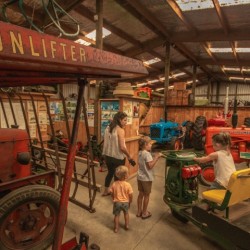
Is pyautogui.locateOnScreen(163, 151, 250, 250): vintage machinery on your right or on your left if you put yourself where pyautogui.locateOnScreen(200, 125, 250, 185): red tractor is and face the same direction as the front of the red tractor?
on your left

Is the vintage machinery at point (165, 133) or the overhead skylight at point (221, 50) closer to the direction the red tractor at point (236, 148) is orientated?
the vintage machinery

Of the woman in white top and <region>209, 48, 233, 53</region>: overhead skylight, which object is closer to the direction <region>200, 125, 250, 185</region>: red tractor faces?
the woman in white top

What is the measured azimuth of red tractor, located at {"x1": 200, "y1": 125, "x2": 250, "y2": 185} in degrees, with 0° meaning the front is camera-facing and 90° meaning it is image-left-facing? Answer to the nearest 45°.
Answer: approximately 90°

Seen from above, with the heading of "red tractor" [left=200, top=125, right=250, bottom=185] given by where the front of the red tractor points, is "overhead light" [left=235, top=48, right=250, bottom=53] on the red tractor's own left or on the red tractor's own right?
on the red tractor's own right

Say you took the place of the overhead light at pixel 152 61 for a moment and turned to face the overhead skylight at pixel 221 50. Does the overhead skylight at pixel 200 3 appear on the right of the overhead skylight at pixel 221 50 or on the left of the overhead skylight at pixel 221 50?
right

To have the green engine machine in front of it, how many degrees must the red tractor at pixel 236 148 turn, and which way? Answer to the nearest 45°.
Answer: approximately 90° to its left

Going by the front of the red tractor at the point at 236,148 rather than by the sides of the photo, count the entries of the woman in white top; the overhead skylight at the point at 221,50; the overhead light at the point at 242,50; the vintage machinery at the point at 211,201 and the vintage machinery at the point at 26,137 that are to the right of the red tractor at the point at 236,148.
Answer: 2

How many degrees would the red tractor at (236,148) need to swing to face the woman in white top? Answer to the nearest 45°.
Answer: approximately 45° to its left
